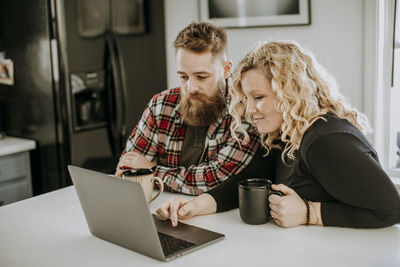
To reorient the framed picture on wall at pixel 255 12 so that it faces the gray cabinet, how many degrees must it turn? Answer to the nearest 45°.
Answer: approximately 45° to its right

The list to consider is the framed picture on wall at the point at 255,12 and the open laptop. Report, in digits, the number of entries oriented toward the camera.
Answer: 1

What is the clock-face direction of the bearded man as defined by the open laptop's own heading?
The bearded man is roughly at 11 o'clock from the open laptop.

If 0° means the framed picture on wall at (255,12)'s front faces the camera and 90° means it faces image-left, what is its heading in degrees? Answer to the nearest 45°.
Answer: approximately 0°

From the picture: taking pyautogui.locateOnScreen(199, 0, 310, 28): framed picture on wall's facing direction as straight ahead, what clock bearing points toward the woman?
The woman is roughly at 12 o'clock from the framed picture on wall.
